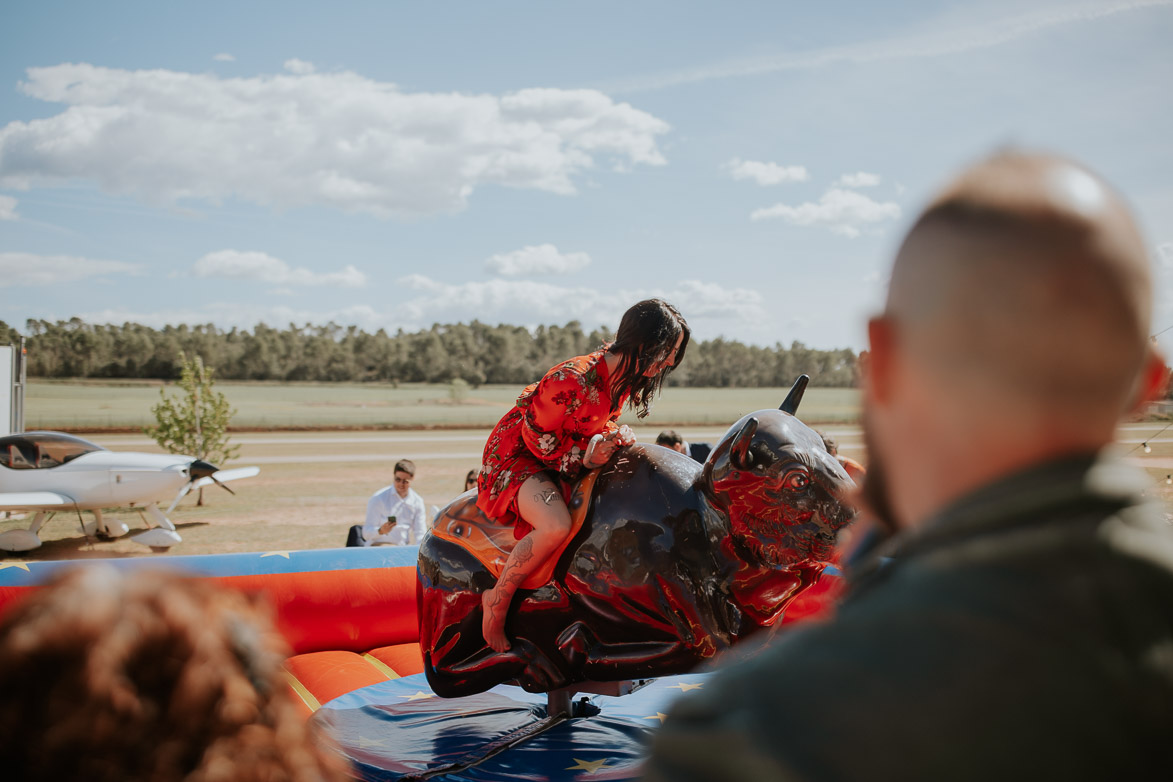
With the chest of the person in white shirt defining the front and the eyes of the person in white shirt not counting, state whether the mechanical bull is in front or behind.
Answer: in front

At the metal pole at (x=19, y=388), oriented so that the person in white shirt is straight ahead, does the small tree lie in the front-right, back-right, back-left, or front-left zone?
front-left

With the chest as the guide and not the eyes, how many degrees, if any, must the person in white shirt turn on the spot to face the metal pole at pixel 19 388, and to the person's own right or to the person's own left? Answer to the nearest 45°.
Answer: approximately 135° to the person's own right

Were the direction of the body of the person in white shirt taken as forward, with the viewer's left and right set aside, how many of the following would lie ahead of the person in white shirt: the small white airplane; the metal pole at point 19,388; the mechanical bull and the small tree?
1

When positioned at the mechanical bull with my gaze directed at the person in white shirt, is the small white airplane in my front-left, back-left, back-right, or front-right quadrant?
front-left

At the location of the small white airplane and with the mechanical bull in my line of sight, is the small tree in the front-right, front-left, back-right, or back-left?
back-left

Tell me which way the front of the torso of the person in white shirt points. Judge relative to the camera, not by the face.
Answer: toward the camera

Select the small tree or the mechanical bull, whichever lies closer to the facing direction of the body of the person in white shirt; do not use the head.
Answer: the mechanical bull

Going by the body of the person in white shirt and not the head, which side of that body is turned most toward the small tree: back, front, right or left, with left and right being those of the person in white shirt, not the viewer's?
back

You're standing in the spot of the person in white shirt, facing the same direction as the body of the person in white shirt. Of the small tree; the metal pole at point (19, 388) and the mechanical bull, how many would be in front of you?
1
